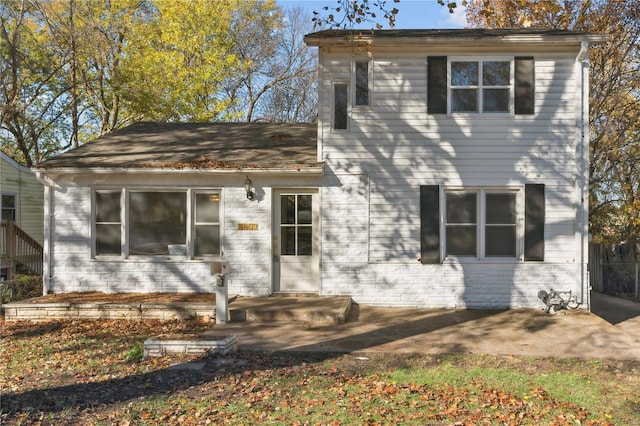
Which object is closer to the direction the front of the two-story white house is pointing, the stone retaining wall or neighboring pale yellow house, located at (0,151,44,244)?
the stone retaining wall

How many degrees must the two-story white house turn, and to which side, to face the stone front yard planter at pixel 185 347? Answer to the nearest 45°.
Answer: approximately 45° to its right

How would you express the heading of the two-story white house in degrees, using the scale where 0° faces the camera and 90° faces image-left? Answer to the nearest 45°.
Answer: approximately 0°

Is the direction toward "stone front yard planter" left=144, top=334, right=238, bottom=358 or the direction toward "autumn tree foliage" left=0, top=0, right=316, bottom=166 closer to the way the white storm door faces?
the stone front yard planter

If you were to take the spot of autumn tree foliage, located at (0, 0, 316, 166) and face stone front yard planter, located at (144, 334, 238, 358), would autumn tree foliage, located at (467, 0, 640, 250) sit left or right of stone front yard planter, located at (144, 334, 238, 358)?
left

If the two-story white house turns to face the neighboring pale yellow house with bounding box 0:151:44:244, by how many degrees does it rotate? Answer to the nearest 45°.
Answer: approximately 135° to its right

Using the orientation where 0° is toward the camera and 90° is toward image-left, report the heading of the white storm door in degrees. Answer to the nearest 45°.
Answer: approximately 0°

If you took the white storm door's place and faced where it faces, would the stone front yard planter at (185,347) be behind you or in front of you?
in front

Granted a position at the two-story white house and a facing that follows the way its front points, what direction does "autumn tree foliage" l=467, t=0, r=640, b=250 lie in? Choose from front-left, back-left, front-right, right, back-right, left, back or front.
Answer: back-left

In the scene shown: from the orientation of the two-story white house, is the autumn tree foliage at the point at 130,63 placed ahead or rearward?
rearward

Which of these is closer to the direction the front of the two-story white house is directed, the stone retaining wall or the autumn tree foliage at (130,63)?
the stone retaining wall

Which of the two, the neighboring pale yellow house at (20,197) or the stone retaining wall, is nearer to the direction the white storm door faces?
the stone retaining wall
